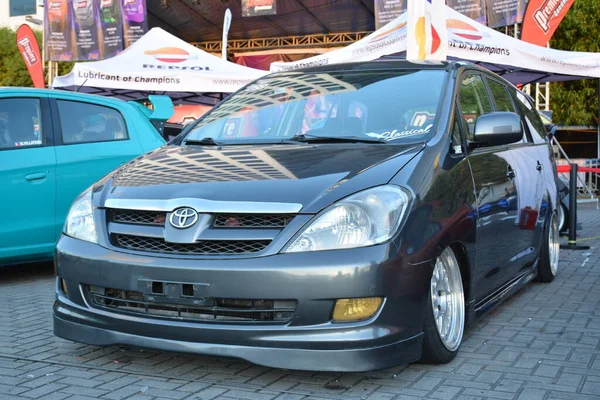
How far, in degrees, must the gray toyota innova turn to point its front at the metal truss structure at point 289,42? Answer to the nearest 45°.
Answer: approximately 135° to its right

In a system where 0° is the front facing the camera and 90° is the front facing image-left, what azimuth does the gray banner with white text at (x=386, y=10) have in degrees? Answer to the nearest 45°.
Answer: approximately 0°

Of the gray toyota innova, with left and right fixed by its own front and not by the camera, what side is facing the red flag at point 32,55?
right

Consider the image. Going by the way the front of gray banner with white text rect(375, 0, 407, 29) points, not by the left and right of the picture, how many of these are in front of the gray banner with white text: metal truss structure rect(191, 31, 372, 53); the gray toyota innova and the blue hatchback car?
2

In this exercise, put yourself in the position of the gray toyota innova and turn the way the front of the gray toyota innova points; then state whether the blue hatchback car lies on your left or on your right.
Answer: on your right

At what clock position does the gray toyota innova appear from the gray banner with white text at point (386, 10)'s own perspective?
The gray toyota innova is roughly at 12 o'clock from the gray banner with white text.
